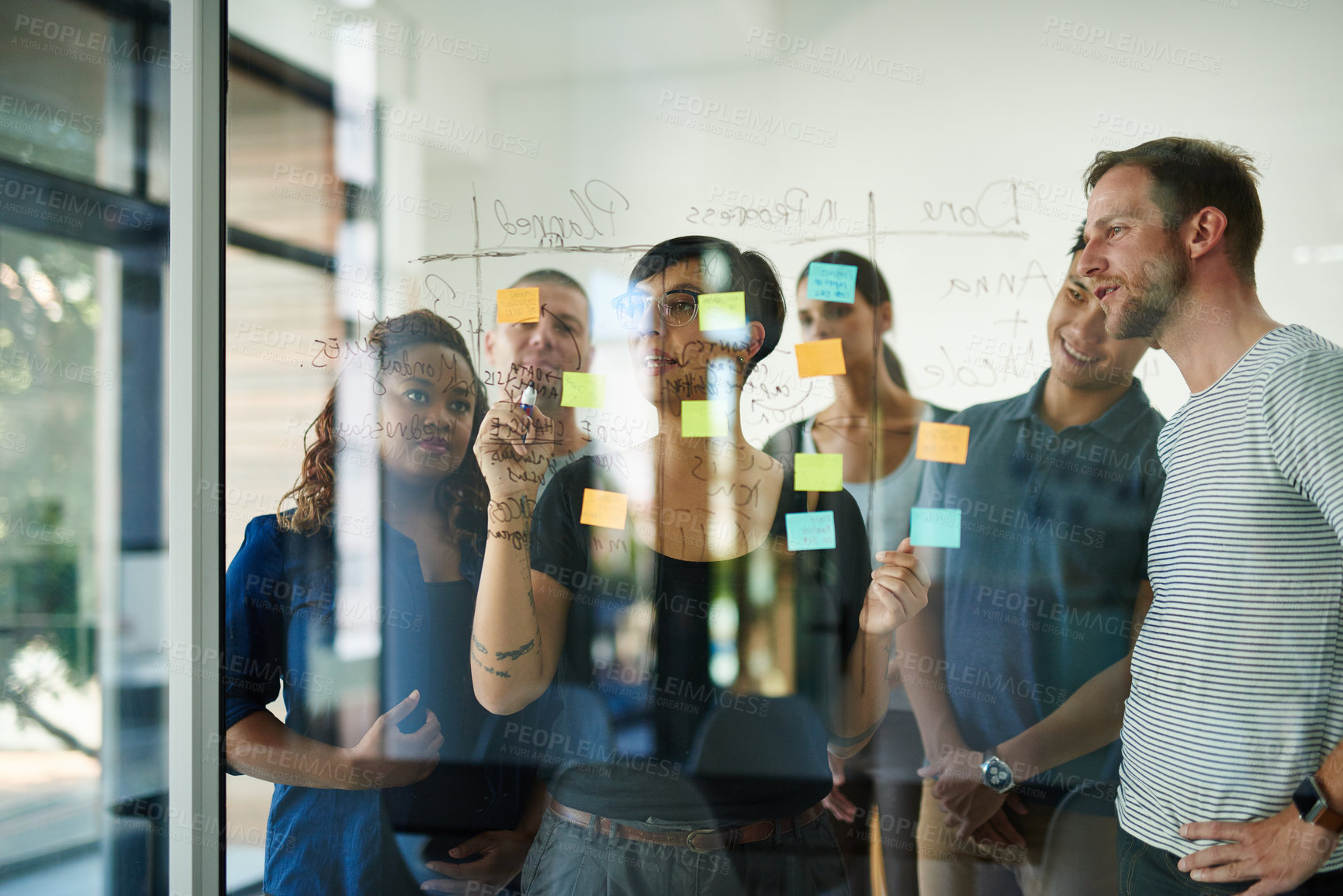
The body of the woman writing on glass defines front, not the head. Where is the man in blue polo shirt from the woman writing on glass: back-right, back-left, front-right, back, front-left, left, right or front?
left

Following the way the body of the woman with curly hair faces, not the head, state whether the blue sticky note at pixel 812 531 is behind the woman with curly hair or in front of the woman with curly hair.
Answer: in front

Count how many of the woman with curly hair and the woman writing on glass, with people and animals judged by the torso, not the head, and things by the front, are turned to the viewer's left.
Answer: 0

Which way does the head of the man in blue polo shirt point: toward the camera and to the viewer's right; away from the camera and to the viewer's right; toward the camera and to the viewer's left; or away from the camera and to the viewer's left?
toward the camera and to the viewer's left

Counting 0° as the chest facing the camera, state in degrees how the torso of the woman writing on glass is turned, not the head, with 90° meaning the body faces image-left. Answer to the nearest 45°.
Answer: approximately 0°

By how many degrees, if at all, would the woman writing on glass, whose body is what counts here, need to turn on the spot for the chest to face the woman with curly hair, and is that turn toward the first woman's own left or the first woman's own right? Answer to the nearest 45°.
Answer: approximately 90° to the first woman's own right
